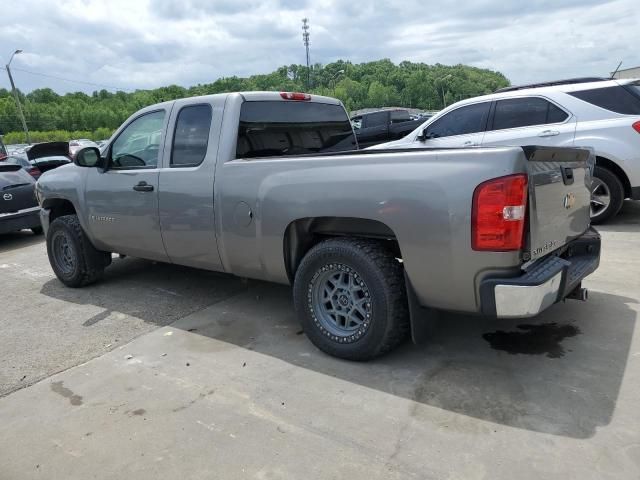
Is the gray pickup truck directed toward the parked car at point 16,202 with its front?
yes

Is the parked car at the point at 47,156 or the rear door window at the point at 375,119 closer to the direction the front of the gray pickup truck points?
the parked car

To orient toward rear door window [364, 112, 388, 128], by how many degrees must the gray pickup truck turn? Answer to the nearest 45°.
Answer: approximately 45° to its right

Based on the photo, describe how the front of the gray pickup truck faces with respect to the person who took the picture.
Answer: facing away from the viewer and to the left of the viewer

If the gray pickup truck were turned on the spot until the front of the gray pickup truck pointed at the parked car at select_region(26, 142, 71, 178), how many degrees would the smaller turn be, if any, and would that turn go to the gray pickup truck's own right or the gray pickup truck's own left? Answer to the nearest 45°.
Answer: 0° — it already faces it

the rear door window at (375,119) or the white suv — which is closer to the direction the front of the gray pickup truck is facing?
the rear door window

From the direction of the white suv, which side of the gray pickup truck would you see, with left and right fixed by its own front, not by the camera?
right
